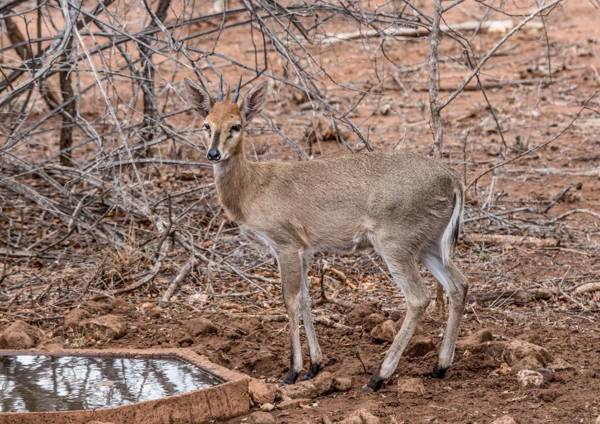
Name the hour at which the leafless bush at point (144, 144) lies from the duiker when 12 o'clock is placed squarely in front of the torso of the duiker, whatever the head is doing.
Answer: The leafless bush is roughly at 2 o'clock from the duiker.

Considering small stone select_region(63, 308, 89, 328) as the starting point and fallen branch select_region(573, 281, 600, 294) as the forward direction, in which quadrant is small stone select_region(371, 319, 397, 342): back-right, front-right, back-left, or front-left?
front-right

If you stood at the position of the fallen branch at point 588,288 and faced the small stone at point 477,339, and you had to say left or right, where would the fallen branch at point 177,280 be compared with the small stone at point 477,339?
right

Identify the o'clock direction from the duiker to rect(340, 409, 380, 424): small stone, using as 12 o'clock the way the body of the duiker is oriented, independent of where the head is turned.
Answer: The small stone is roughly at 9 o'clock from the duiker.

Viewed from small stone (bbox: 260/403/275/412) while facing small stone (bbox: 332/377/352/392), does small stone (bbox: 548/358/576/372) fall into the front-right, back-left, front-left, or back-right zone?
front-right

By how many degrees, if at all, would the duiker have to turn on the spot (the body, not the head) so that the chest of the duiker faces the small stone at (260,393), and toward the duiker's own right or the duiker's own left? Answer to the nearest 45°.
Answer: approximately 45° to the duiker's own left

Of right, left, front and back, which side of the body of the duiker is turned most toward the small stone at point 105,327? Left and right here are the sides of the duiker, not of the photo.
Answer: front

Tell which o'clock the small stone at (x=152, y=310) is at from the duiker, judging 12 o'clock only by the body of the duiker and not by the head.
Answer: The small stone is roughly at 1 o'clock from the duiker.

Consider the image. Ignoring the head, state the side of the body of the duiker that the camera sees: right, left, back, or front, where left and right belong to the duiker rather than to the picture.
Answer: left

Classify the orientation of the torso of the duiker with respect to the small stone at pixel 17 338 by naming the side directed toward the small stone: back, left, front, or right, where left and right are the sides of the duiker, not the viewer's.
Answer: front

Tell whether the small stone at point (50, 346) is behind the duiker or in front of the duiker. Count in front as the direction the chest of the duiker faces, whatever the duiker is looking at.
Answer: in front
